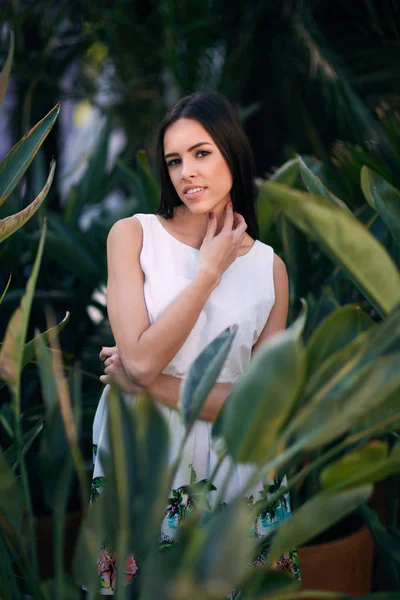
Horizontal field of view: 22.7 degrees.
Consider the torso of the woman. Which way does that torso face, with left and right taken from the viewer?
facing the viewer
